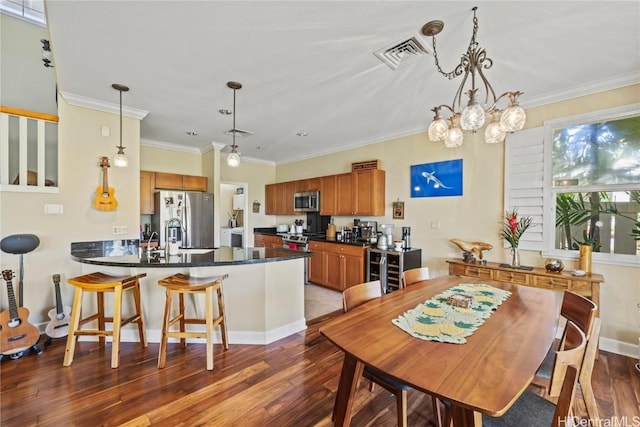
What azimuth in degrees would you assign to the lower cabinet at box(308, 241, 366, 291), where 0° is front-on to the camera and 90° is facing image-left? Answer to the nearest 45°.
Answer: approximately 45°

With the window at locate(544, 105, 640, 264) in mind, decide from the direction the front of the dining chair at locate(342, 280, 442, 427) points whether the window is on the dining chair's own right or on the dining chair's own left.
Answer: on the dining chair's own left

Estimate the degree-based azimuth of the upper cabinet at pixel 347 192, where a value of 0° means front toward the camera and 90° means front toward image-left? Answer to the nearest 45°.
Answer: approximately 45°

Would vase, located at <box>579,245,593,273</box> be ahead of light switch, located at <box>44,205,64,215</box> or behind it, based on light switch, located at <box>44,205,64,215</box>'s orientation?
ahead

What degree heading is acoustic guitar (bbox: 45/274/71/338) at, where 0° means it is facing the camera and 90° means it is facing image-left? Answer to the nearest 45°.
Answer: approximately 0°

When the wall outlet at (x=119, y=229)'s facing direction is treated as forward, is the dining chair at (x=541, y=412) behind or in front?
in front

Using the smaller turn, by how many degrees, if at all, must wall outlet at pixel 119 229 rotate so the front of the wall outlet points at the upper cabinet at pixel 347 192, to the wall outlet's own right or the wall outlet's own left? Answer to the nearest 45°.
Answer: approximately 90° to the wall outlet's own left

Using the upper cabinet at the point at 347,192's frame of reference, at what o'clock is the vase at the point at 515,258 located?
The vase is roughly at 9 o'clock from the upper cabinet.

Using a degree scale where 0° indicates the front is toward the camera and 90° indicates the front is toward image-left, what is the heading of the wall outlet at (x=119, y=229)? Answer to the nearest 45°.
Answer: approximately 0°
